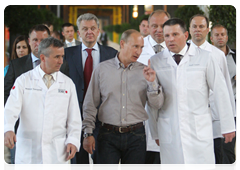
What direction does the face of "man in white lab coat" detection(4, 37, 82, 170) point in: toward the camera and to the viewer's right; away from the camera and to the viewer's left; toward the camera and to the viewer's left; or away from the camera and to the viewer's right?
toward the camera and to the viewer's right

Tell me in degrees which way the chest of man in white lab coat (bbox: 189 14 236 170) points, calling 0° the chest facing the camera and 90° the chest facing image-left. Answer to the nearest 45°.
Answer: approximately 0°

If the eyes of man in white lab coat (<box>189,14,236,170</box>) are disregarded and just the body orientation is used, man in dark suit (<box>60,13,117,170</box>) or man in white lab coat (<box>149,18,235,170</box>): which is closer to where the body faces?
the man in white lab coat

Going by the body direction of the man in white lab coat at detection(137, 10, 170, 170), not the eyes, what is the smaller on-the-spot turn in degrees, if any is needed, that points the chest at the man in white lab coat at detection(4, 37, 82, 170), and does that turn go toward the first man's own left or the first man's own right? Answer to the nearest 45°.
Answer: approximately 45° to the first man's own right

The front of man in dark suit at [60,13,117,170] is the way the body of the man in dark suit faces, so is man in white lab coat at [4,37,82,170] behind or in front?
in front

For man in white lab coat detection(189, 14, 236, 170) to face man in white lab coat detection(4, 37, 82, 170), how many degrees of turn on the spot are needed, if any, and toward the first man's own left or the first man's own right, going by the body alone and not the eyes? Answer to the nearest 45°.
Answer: approximately 45° to the first man's own right

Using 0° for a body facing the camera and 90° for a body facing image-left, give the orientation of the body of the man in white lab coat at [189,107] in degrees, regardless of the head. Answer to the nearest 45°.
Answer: approximately 0°
